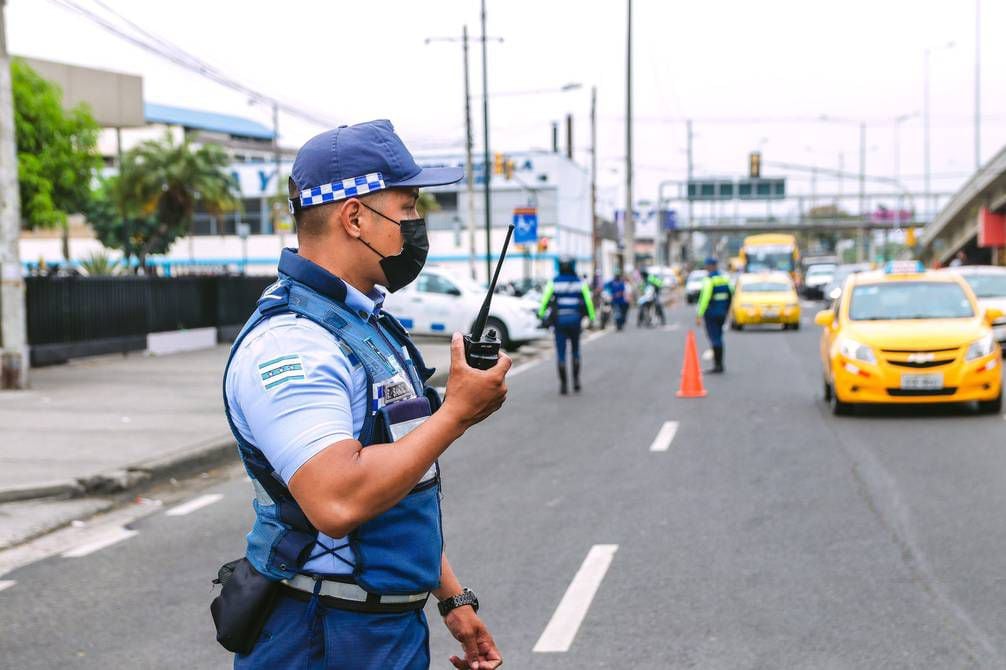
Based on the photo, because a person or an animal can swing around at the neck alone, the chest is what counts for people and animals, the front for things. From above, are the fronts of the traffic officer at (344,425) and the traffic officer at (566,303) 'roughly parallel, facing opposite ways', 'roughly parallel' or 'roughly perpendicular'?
roughly perpendicular

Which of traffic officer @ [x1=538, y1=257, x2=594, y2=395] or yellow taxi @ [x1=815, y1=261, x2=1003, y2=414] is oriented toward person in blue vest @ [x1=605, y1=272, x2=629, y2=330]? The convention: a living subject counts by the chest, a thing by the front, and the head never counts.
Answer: the traffic officer

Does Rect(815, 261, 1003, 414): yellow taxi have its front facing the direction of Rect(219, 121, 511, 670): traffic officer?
yes

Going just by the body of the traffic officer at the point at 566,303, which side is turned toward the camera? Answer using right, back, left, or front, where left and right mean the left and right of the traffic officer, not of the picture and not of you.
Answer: back

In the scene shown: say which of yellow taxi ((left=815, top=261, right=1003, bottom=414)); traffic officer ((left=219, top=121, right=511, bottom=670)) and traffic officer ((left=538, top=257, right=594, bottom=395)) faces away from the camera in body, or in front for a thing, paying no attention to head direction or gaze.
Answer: traffic officer ((left=538, top=257, right=594, bottom=395))

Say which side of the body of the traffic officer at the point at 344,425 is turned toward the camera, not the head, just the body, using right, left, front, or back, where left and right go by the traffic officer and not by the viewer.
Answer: right

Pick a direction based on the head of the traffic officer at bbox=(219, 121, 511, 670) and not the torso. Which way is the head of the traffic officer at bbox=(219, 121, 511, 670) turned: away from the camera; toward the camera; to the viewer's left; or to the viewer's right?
to the viewer's right

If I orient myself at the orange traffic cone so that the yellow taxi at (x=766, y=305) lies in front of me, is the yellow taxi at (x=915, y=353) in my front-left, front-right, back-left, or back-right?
back-right

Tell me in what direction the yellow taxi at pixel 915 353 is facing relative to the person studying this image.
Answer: facing the viewer

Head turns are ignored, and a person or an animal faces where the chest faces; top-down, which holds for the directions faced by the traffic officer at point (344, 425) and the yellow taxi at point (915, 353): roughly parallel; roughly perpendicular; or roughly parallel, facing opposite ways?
roughly perpendicular
